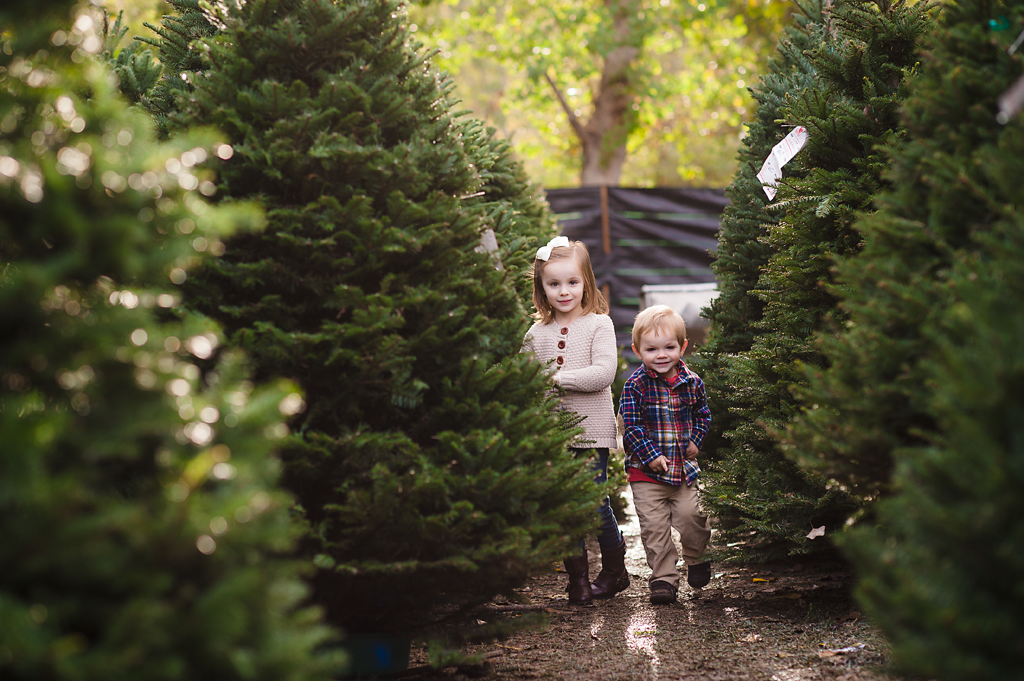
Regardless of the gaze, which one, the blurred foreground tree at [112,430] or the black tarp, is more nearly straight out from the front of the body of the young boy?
the blurred foreground tree

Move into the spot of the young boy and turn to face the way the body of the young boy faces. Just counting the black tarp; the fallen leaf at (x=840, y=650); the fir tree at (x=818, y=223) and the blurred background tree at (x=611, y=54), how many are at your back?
2

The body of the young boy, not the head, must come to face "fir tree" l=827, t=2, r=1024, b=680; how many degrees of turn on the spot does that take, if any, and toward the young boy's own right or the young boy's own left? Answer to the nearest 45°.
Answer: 0° — they already face it

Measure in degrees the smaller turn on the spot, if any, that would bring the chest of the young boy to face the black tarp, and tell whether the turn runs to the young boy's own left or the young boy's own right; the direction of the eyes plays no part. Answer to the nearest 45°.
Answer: approximately 180°

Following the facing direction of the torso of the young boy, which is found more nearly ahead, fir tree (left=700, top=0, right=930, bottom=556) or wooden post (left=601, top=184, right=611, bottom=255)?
the fir tree

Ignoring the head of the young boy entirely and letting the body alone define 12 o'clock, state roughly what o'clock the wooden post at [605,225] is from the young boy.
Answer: The wooden post is roughly at 6 o'clock from the young boy.

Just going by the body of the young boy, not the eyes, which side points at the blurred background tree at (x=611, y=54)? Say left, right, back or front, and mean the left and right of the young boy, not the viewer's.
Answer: back

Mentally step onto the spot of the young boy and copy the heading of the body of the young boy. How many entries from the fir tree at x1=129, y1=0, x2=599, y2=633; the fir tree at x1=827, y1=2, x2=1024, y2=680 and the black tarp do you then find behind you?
1

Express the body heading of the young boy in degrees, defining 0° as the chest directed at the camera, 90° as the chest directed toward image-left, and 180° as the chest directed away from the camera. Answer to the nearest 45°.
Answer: approximately 0°
